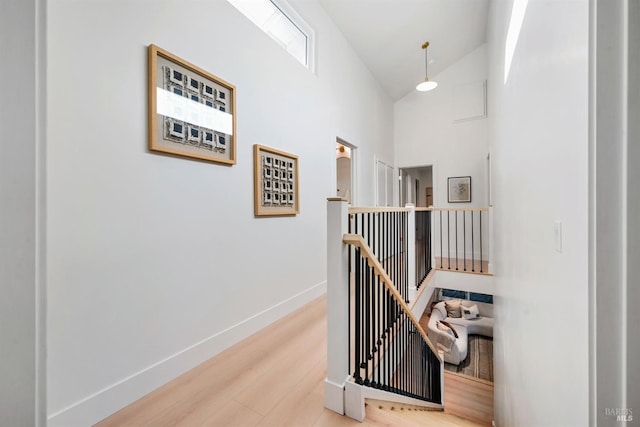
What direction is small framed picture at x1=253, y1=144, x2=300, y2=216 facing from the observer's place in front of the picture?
facing the viewer and to the right of the viewer

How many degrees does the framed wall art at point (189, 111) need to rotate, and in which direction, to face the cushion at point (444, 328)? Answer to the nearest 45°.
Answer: approximately 45° to its left

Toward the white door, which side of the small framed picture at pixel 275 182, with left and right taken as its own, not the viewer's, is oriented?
left

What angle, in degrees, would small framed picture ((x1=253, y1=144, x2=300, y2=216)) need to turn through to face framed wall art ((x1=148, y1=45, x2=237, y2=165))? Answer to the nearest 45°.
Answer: approximately 90° to its right

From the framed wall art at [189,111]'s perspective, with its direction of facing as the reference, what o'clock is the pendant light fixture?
The pendant light fixture is roughly at 10 o'clock from the framed wall art.

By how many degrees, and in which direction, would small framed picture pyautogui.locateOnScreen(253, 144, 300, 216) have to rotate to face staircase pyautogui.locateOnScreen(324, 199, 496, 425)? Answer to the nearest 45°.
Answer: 0° — it already faces it

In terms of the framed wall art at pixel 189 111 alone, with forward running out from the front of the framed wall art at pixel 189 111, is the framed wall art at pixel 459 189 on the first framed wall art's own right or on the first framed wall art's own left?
on the first framed wall art's own left

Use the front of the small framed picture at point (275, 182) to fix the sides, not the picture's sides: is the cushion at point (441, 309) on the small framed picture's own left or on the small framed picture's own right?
on the small framed picture's own left

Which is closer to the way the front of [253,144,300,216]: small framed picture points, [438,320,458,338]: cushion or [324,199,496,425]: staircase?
the staircase

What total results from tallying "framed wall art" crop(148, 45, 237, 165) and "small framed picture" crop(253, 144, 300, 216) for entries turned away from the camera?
0

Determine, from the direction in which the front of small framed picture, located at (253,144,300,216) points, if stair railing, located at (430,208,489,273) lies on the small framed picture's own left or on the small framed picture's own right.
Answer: on the small framed picture's own left
